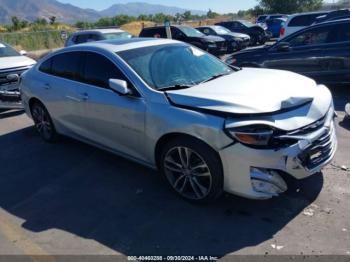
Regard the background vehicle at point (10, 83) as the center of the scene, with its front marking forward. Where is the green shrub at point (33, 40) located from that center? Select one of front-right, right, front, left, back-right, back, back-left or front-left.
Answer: back-left

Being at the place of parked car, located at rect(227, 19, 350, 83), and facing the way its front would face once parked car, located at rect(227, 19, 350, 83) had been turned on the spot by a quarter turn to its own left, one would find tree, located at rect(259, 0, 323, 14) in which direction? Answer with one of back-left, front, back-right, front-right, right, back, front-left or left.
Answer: back

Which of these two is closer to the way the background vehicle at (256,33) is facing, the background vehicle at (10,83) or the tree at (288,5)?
the background vehicle

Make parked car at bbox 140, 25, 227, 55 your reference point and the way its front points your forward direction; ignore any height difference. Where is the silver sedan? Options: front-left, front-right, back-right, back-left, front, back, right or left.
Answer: front-right

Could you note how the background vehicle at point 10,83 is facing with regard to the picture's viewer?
facing the viewer and to the right of the viewer

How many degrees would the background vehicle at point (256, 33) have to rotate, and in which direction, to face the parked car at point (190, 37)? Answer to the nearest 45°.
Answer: approximately 90° to its right

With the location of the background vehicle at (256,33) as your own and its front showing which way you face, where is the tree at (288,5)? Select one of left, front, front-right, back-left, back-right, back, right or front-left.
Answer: back-left

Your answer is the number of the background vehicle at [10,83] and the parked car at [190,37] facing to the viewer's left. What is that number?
0

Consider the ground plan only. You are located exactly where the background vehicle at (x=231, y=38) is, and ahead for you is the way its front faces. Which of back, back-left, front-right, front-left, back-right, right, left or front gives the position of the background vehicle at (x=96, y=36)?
right

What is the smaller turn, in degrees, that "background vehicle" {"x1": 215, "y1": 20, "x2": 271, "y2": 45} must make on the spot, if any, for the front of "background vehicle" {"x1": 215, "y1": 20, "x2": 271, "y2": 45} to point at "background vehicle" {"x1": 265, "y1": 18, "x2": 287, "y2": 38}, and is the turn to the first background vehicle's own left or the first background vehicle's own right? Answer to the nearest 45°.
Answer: approximately 90° to the first background vehicle's own left

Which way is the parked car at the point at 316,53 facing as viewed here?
to the viewer's left
